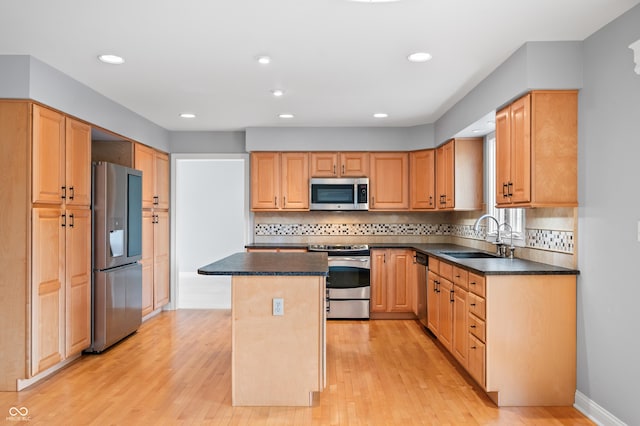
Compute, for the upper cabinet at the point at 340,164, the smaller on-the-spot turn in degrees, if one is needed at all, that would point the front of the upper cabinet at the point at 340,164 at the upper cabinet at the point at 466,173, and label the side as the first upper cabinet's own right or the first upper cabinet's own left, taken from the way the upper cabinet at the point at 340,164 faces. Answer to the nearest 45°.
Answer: approximately 45° to the first upper cabinet's own left

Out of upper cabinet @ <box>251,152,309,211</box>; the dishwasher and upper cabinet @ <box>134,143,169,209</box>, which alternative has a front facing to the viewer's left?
the dishwasher

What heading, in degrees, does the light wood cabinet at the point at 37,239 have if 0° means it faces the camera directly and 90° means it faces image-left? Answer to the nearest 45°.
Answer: approximately 315°

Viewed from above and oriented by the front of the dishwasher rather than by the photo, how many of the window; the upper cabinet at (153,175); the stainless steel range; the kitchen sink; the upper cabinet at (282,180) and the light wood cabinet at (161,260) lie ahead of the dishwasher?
4

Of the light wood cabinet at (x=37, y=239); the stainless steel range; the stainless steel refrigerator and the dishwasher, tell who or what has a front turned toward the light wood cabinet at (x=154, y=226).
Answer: the dishwasher

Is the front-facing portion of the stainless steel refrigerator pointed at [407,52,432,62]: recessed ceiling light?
yes

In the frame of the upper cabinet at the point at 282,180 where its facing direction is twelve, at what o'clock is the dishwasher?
The dishwasher is roughly at 10 o'clock from the upper cabinet.

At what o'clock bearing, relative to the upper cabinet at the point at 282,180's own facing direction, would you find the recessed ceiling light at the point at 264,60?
The recessed ceiling light is roughly at 12 o'clock from the upper cabinet.

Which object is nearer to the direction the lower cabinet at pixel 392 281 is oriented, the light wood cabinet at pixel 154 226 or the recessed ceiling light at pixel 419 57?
the recessed ceiling light

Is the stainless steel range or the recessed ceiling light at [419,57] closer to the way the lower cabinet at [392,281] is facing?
the recessed ceiling light

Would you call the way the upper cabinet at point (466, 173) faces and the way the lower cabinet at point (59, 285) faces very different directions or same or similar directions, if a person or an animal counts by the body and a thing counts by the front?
very different directions

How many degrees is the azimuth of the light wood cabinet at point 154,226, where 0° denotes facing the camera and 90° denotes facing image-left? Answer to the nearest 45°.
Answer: approximately 315°

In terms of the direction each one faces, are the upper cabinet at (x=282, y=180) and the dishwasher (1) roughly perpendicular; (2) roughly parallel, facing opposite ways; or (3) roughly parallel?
roughly perpendicular

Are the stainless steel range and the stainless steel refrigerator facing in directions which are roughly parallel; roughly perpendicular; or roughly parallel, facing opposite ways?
roughly perpendicular

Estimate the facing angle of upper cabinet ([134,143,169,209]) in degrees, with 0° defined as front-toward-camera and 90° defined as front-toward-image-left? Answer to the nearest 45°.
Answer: approximately 315°
